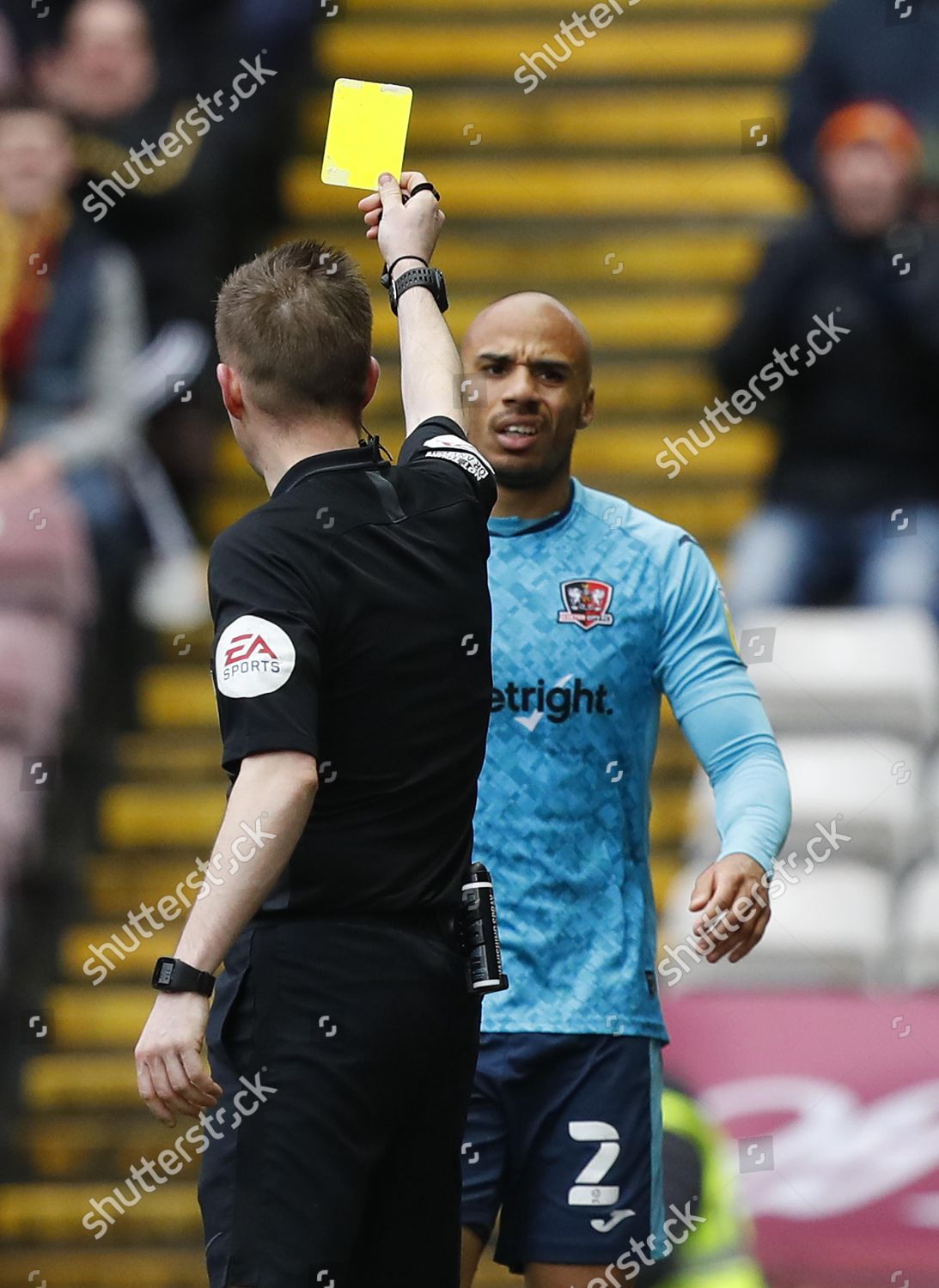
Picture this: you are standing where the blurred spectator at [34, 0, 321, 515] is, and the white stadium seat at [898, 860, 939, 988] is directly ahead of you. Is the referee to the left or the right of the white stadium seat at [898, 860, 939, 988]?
right

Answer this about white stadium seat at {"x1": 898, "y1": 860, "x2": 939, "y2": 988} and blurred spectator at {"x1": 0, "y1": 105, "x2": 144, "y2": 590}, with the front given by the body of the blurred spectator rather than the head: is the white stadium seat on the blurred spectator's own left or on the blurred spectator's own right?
on the blurred spectator's own left

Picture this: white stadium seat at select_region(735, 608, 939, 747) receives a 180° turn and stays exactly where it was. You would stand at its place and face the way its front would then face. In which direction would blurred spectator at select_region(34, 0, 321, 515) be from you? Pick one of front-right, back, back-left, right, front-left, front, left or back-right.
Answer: left

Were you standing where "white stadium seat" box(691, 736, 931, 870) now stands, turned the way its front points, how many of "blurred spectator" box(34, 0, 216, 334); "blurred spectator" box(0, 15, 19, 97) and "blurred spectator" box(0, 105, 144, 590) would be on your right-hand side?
3

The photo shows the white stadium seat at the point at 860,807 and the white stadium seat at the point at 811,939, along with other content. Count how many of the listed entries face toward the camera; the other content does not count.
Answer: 2

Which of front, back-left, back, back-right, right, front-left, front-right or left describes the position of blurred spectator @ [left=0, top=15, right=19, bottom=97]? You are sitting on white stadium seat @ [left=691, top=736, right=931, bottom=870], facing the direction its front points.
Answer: right

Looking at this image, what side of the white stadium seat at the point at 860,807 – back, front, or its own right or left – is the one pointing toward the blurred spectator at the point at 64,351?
right

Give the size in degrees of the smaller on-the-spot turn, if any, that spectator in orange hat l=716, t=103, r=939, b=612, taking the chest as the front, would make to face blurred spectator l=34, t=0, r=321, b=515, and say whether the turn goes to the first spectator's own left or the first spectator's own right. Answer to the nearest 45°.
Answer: approximately 90° to the first spectator's own right

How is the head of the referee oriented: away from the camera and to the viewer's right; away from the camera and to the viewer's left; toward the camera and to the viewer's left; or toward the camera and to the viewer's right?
away from the camera and to the viewer's right

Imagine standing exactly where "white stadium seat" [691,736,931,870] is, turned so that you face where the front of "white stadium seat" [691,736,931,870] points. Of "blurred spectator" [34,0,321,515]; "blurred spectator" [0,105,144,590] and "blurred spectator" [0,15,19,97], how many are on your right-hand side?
3

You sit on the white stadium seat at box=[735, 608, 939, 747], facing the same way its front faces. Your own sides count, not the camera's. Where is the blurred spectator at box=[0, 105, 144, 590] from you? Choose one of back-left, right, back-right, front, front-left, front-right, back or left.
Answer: right

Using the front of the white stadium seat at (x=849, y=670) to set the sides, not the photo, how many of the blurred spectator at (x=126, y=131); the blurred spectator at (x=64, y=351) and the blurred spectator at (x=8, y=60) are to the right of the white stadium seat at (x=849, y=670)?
3
